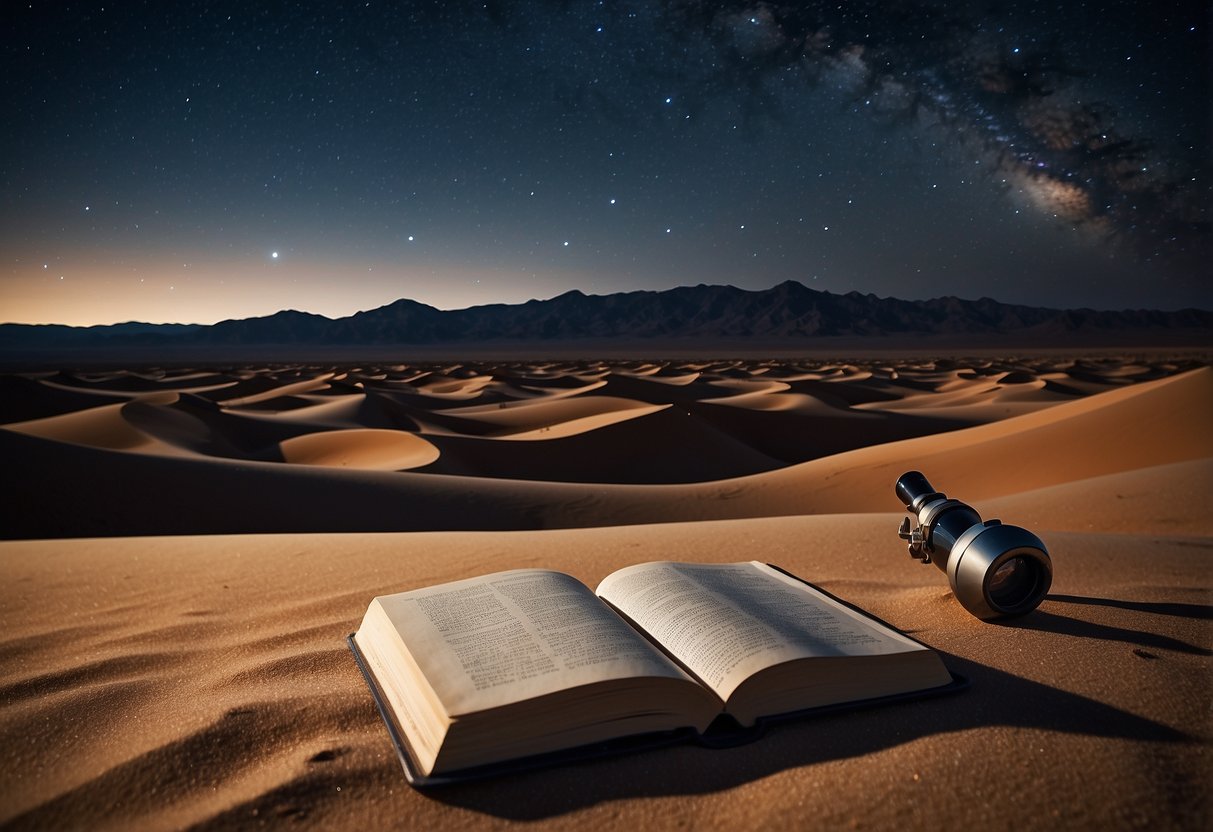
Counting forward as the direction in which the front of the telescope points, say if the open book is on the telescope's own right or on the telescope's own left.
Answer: on the telescope's own right

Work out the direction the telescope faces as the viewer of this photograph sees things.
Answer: facing the viewer and to the right of the viewer
